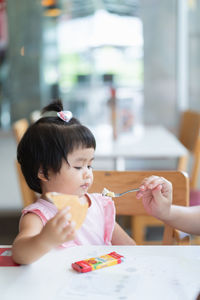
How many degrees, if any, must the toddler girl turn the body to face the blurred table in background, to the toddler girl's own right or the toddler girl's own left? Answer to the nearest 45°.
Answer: approximately 135° to the toddler girl's own left

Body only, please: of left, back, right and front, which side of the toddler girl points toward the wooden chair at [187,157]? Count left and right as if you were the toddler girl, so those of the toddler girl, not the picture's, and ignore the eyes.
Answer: left

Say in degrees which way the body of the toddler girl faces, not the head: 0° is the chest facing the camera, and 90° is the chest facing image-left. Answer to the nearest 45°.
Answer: approximately 315°
